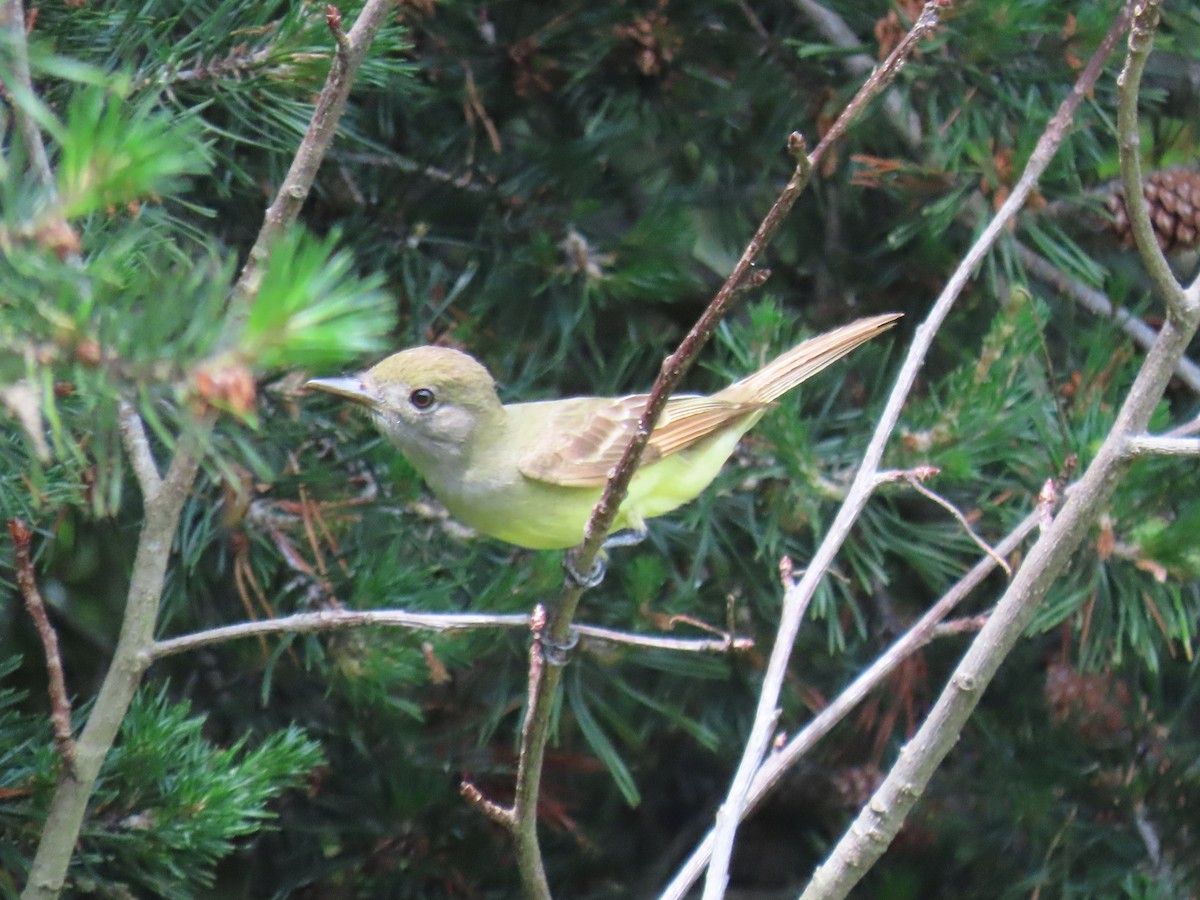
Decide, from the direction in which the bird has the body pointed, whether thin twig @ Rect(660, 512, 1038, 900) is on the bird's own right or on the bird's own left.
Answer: on the bird's own left

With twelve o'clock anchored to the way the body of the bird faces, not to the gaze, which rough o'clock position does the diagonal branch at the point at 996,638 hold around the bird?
The diagonal branch is roughly at 6 o'clock from the bird.

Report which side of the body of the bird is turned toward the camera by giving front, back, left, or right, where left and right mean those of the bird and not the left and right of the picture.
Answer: left

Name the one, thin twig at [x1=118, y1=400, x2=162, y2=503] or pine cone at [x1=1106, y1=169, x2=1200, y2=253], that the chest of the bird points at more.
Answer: the thin twig

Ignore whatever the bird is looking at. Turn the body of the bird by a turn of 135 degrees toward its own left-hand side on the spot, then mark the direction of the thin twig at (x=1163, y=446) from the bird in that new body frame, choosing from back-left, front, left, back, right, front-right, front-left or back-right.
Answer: front

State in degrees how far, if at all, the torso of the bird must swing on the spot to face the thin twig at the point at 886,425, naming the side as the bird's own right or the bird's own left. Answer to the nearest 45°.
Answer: approximately 135° to the bird's own left
